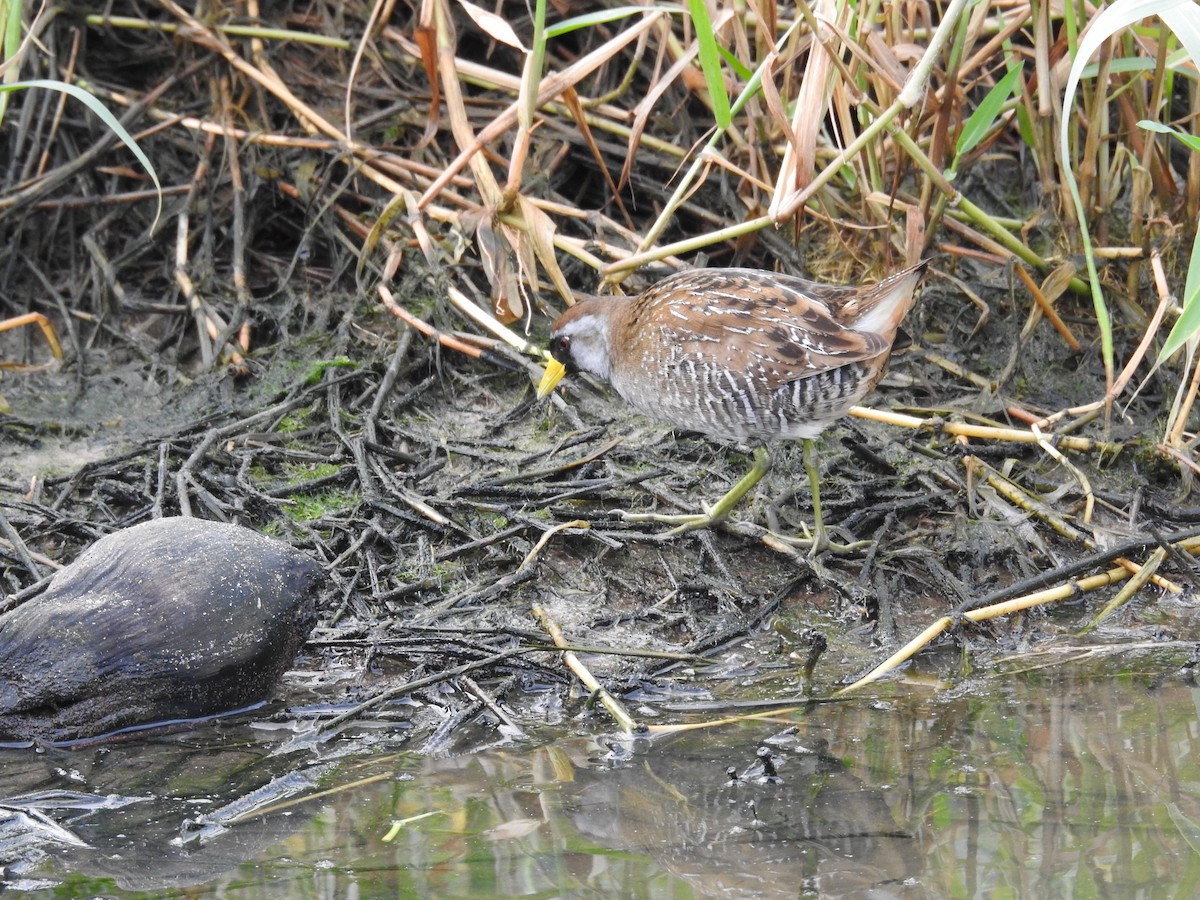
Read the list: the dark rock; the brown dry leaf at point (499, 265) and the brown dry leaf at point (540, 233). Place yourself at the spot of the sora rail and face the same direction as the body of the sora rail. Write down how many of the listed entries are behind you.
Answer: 0

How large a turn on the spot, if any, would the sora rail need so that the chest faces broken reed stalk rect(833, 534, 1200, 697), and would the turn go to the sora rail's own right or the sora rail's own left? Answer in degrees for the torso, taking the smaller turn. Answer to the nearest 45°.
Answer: approximately 135° to the sora rail's own left

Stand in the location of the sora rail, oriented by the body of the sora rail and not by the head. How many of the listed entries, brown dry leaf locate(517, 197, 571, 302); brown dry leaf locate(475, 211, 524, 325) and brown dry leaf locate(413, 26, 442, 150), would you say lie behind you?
0

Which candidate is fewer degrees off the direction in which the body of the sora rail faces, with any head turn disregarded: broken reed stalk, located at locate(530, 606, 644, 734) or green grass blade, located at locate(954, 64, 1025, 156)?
the broken reed stalk

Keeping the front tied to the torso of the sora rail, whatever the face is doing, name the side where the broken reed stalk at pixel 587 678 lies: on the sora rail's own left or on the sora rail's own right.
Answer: on the sora rail's own left

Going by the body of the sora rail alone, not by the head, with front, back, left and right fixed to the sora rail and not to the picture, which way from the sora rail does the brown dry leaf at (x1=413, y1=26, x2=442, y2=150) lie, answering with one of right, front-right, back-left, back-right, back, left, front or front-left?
front-right

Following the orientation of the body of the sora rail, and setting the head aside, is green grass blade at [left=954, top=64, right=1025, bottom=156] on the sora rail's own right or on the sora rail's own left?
on the sora rail's own right

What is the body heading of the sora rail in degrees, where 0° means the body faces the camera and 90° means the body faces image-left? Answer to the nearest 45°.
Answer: approximately 90°

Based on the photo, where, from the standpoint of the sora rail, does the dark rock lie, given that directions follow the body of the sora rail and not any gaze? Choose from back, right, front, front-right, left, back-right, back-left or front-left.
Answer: front-left

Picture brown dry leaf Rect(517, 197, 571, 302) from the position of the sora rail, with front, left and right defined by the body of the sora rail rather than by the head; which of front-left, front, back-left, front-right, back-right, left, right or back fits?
front-right

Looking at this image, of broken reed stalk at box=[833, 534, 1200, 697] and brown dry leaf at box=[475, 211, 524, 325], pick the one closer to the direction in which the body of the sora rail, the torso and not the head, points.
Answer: the brown dry leaf

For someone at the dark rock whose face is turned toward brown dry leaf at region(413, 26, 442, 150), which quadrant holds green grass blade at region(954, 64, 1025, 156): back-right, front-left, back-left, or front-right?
front-right
